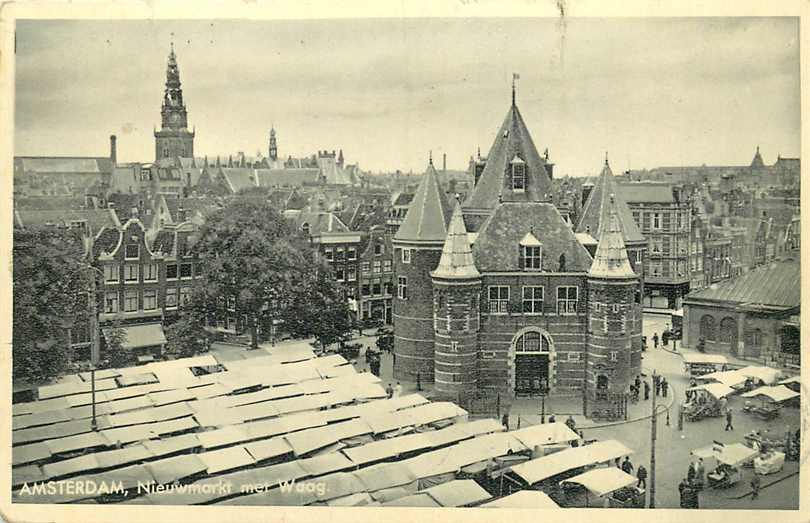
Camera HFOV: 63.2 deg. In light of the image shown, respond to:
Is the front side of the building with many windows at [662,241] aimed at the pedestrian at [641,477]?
yes

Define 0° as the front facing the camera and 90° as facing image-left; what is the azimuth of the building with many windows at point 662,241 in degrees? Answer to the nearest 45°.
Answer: approximately 0°

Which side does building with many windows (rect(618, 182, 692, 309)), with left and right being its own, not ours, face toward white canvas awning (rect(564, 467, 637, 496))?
front

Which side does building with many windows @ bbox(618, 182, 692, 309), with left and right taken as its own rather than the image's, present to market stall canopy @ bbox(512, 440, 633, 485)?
front

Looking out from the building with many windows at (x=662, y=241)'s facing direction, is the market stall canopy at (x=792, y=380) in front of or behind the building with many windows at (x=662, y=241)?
in front

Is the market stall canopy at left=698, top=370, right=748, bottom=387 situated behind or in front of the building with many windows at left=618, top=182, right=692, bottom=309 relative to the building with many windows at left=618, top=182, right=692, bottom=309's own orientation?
in front
